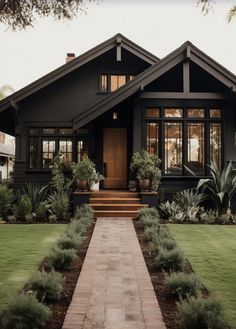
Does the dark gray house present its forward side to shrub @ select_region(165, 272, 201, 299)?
yes

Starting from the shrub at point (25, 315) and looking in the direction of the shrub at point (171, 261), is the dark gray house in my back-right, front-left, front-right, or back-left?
front-left

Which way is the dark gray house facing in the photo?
toward the camera

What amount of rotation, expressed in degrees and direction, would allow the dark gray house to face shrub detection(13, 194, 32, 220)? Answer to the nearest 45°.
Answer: approximately 45° to its right

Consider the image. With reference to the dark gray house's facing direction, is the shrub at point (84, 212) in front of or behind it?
in front

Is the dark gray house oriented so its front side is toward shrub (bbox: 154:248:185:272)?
yes

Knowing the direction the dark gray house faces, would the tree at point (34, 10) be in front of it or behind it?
in front

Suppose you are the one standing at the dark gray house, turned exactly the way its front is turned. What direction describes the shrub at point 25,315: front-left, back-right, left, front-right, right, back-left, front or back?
front

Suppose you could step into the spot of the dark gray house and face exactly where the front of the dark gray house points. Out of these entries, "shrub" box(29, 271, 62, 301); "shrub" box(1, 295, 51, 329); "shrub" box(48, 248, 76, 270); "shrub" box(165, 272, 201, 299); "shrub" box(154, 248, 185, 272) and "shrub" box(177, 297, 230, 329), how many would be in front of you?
6

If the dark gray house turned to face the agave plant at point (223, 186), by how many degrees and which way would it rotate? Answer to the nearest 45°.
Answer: approximately 45° to its left

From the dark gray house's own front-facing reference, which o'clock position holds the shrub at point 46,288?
The shrub is roughly at 12 o'clock from the dark gray house.

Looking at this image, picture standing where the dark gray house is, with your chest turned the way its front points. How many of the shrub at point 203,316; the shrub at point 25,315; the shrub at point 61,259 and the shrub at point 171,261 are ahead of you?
4
